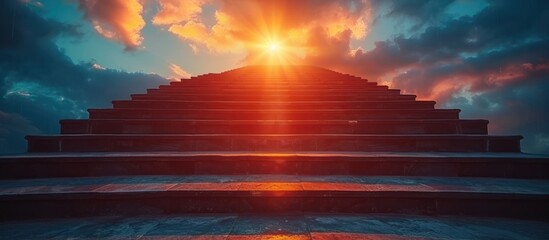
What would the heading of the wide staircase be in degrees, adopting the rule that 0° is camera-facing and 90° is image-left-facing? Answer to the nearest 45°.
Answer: approximately 0°
